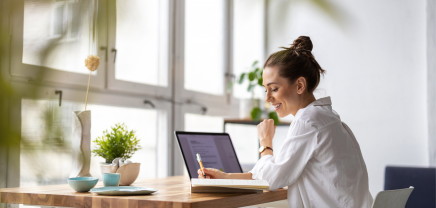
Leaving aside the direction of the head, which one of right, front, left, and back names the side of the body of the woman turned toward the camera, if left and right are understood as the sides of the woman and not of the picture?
left

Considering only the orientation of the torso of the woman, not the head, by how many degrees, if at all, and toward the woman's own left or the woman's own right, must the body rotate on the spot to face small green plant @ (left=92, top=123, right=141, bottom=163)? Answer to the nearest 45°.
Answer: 0° — they already face it

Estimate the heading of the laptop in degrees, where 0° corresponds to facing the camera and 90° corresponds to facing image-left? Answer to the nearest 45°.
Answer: approximately 315°

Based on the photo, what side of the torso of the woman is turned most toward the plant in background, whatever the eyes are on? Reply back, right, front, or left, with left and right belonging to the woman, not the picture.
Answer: right

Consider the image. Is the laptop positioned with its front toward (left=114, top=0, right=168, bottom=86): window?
no

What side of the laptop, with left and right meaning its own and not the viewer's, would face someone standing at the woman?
front

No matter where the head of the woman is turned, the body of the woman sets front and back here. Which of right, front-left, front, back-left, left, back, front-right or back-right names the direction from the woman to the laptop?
front-right

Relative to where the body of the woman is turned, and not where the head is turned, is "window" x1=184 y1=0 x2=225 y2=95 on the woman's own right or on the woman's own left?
on the woman's own right

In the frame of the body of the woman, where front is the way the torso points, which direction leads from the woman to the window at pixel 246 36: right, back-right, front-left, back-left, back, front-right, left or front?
right

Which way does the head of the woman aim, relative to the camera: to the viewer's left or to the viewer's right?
to the viewer's left

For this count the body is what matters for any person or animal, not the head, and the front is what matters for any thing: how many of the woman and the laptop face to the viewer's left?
1
